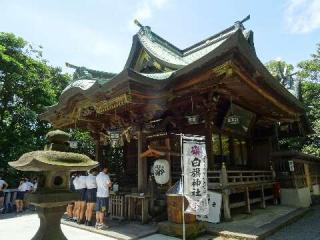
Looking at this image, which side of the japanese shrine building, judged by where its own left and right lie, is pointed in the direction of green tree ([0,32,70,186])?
right

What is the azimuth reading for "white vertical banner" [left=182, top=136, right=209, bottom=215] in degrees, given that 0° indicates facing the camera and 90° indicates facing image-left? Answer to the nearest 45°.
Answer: approximately 0°

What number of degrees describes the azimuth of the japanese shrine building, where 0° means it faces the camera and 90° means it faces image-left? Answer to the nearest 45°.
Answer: approximately 45°

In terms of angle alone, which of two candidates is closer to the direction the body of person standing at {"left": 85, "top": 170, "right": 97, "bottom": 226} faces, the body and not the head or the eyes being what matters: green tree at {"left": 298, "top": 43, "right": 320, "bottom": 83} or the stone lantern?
the green tree

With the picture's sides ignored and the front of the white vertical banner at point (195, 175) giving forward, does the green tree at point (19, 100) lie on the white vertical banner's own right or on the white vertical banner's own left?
on the white vertical banner's own right

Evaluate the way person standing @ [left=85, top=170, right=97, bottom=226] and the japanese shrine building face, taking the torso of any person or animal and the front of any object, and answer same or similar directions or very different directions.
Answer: very different directions

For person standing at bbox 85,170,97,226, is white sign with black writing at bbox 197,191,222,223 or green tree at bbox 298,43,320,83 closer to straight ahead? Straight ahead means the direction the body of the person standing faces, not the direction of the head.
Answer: the green tree

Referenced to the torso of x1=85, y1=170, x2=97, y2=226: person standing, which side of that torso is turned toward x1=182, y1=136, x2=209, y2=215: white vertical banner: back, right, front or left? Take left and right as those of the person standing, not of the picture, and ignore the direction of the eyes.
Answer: right

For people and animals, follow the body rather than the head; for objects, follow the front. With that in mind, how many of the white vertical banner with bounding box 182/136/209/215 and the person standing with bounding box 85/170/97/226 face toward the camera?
1

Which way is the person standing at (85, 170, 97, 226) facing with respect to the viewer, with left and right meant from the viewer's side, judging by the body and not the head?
facing away from the viewer and to the right of the viewer

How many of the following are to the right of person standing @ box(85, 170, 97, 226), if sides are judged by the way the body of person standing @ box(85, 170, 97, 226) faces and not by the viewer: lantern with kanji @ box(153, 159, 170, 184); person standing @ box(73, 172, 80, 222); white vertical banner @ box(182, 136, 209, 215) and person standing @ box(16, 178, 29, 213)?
2
